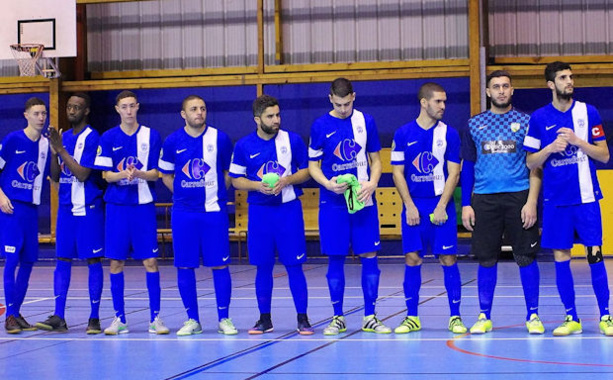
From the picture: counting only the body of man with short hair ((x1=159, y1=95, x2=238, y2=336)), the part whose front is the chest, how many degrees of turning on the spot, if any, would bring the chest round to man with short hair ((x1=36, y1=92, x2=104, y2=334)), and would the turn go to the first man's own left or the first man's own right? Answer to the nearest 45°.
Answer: approximately 90° to the first man's own right

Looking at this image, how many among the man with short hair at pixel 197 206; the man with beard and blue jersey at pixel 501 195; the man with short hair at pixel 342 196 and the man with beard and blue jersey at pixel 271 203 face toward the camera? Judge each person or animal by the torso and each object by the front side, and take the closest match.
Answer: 4

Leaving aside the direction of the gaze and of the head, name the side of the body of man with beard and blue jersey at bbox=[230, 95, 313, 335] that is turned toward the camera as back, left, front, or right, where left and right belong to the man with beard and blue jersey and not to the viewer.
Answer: front

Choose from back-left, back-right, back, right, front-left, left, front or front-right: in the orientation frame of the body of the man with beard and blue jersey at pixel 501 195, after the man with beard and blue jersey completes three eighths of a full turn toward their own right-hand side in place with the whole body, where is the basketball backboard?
front

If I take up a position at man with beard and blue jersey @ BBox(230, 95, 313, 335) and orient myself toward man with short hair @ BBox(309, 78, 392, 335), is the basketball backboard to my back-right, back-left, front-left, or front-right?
back-left

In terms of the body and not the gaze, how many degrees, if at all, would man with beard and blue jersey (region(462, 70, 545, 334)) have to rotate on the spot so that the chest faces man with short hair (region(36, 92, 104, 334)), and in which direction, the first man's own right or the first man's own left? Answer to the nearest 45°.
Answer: approximately 90° to the first man's own right

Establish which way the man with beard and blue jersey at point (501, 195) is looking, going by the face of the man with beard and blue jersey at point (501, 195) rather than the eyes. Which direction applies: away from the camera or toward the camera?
toward the camera

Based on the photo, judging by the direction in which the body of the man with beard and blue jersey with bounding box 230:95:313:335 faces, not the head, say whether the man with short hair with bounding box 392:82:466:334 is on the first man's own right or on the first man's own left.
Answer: on the first man's own left

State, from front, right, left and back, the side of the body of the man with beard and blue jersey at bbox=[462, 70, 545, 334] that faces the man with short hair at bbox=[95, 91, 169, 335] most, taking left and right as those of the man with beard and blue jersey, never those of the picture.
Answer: right

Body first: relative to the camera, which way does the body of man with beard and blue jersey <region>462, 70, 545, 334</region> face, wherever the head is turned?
toward the camera

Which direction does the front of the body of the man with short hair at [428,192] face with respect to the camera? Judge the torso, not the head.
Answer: toward the camera

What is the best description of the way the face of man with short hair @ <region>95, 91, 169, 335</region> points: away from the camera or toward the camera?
toward the camera

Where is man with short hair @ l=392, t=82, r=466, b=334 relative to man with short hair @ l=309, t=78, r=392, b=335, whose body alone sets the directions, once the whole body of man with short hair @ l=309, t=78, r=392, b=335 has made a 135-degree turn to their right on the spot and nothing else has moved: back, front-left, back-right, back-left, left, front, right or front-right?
back-right

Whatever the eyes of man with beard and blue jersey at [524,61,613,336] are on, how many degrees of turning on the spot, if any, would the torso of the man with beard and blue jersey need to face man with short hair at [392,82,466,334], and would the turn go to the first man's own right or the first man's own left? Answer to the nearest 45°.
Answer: approximately 90° to the first man's own right
